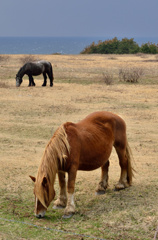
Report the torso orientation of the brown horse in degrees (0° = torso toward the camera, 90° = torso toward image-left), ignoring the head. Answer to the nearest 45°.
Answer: approximately 45°

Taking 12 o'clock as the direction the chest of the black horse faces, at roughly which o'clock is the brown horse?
The brown horse is roughly at 9 o'clock from the black horse.

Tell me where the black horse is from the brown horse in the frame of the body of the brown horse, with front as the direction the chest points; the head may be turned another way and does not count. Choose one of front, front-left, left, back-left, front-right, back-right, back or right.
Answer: back-right

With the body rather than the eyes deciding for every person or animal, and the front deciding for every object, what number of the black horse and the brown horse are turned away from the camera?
0

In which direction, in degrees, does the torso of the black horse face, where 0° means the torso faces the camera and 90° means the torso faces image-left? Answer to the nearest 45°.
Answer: approximately 90°
